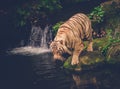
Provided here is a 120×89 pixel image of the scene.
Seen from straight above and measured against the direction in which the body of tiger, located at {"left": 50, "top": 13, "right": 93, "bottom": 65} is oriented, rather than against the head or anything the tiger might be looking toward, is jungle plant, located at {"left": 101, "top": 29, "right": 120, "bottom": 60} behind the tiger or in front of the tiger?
behind

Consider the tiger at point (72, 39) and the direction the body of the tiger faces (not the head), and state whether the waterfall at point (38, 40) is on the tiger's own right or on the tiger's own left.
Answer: on the tiger's own right

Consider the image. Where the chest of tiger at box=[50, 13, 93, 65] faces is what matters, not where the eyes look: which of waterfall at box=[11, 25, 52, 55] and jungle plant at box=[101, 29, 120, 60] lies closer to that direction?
the waterfall

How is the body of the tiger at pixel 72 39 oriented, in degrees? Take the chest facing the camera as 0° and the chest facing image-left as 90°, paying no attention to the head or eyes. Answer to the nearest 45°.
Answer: approximately 45°
